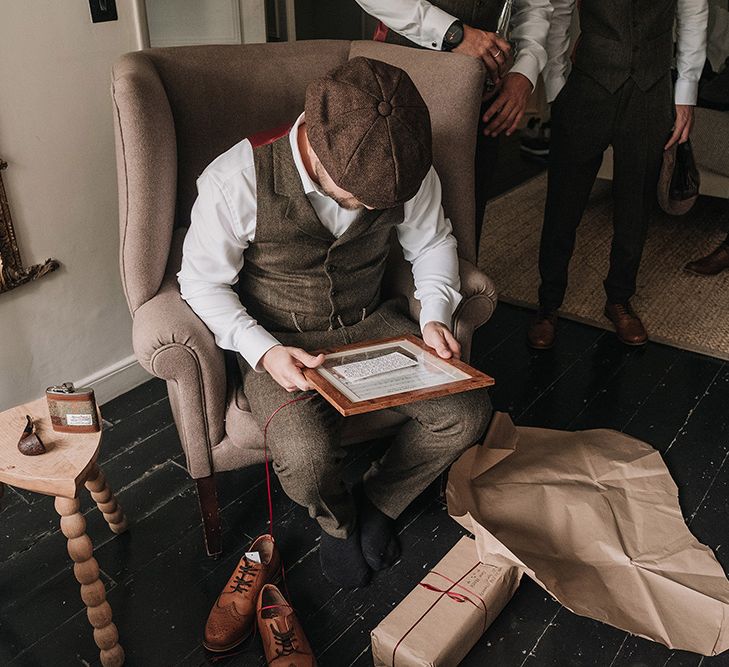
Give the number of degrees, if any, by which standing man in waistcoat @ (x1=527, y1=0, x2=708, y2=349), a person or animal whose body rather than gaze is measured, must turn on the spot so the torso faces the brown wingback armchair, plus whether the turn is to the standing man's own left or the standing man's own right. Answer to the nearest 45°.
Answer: approximately 45° to the standing man's own right

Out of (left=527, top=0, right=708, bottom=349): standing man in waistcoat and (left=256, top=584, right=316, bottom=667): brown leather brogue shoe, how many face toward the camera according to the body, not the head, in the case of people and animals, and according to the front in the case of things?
2

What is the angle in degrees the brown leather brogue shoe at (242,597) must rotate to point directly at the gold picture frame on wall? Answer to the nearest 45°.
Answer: approximately 90° to its right

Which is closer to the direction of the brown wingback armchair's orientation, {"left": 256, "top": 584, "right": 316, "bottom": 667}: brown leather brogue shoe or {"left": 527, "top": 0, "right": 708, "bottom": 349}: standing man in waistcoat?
the brown leather brogue shoe

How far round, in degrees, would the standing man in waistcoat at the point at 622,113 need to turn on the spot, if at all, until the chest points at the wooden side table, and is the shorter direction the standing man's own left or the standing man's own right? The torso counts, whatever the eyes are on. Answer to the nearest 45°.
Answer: approximately 45° to the standing man's own right
